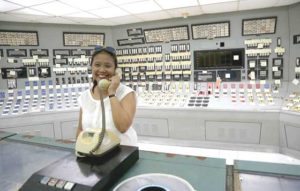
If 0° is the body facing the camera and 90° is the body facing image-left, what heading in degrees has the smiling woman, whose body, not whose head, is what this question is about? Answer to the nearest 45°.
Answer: approximately 0°

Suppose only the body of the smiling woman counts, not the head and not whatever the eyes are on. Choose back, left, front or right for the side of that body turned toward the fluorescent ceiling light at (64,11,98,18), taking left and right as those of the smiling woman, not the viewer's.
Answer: back

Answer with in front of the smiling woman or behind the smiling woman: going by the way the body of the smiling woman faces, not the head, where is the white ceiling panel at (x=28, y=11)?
behind
